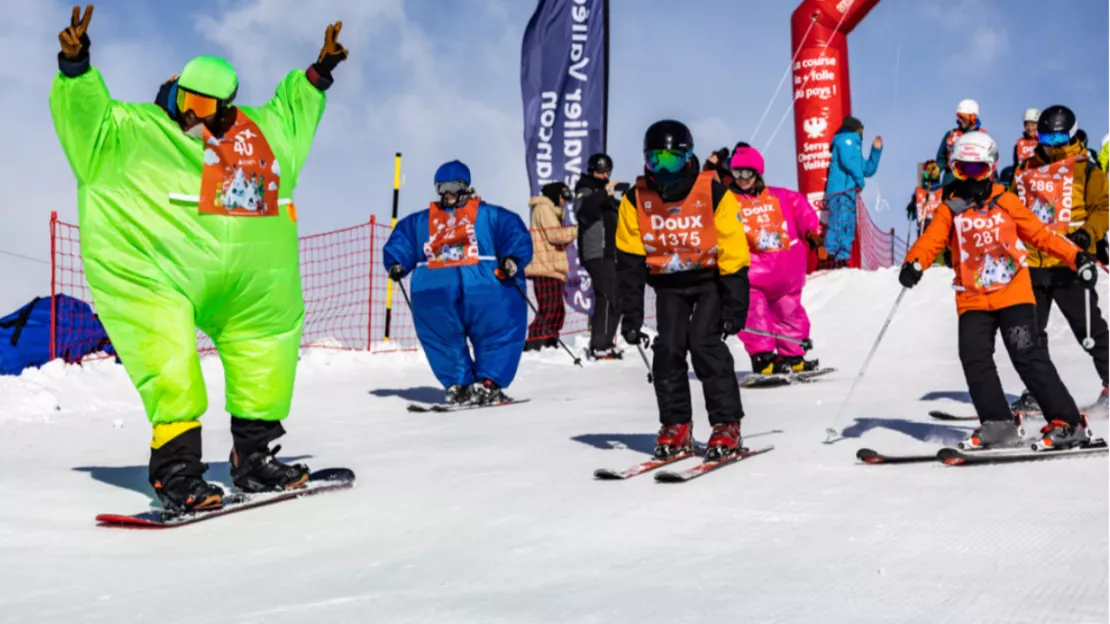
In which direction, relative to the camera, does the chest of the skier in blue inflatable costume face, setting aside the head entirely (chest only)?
toward the camera

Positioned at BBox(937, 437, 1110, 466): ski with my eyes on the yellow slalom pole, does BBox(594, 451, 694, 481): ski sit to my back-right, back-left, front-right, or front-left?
front-left

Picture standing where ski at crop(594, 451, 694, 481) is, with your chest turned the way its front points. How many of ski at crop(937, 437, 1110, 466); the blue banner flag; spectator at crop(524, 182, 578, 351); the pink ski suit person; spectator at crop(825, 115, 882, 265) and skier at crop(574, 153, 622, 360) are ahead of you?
0

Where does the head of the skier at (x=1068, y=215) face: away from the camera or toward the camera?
toward the camera

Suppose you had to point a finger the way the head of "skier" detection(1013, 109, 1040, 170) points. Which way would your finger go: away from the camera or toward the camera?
toward the camera

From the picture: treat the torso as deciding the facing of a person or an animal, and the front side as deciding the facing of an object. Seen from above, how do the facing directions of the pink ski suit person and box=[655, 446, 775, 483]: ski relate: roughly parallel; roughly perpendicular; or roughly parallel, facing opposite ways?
roughly parallel

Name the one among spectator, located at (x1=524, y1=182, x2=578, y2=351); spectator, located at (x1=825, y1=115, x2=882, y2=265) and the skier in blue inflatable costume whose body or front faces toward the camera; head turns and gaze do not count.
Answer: the skier in blue inflatable costume

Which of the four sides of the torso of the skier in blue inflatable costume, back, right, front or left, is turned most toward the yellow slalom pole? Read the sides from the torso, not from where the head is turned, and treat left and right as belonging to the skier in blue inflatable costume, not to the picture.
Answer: back

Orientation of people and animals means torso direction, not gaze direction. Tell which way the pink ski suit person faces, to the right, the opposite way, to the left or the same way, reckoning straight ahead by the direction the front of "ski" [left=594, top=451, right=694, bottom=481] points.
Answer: the same way

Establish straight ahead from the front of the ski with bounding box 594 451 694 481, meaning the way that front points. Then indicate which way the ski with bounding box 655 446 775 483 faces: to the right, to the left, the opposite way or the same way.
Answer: the same way

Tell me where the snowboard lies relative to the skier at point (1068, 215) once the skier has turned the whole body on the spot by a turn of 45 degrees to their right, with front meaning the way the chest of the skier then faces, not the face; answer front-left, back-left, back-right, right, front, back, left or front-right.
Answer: front-left

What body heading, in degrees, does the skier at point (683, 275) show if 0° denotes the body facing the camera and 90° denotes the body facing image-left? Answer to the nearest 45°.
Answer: approximately 0°

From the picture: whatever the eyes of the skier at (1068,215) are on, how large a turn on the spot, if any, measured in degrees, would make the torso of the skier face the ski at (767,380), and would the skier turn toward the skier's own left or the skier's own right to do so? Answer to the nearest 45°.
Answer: approximately 90° to the skier's own right
